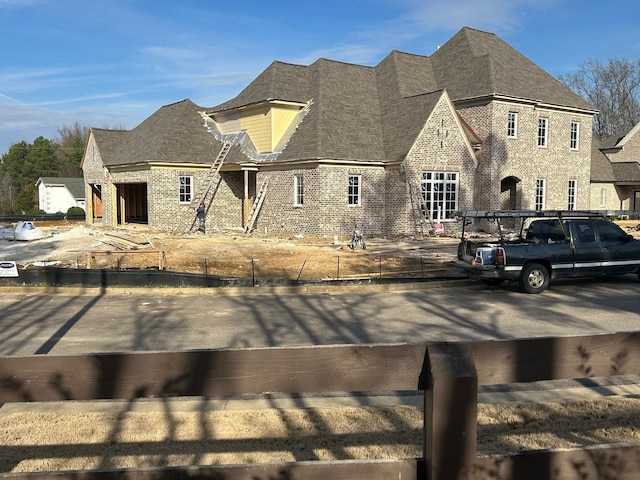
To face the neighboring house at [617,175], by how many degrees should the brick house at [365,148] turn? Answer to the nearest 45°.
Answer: approximately 90° to its left

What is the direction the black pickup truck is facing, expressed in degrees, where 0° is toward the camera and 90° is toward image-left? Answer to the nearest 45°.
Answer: approximately 225°

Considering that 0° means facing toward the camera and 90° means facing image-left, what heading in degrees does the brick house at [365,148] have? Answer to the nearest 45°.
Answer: approximately 315°

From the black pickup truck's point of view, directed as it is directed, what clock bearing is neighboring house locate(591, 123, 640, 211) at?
The neighboring house is roughly at 11 o'clock from the black pickup truck.

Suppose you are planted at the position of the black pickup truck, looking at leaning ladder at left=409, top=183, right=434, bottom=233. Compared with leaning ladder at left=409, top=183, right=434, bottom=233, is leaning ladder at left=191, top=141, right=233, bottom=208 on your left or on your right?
left

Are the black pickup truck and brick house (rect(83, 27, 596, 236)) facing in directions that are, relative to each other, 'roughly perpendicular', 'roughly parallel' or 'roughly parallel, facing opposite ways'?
roughly perpendicular
